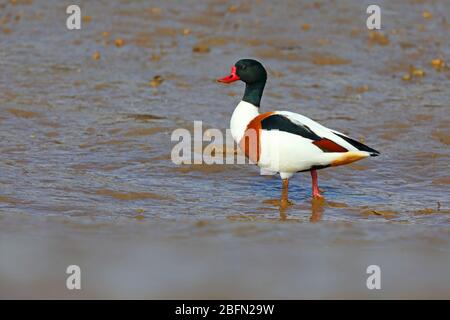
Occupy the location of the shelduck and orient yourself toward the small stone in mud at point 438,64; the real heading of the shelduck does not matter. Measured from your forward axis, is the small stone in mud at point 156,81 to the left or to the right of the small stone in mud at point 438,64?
left

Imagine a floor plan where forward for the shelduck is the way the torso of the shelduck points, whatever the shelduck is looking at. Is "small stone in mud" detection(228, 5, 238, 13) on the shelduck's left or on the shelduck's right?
on the shelduck's right

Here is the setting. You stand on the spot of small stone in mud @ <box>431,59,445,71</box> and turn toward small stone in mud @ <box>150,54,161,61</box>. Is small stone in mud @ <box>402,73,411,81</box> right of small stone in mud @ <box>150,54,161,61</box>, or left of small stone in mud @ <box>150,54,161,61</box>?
left

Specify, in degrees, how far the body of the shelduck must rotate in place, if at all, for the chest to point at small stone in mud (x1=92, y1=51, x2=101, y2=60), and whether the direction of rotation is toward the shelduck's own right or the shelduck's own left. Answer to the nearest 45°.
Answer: approximately 45° to the shelduck's own right

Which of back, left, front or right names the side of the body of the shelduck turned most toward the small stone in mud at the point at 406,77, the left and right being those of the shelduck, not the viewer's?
right

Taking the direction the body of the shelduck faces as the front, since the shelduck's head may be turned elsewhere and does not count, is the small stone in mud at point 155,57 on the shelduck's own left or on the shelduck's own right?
on the shelduck's own right

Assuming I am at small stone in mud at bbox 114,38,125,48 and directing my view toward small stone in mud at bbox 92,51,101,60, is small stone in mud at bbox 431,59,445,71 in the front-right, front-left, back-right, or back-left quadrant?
back-left

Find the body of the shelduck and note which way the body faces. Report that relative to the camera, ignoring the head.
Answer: to the viewer's left

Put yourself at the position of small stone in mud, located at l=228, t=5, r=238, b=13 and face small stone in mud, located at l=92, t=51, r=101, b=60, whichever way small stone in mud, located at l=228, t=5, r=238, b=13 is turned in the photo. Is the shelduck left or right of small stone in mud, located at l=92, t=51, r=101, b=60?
left

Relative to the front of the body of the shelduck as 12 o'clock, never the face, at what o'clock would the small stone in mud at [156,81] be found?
The small stone in mud is roughly at 2 o'clock from the shelduck.

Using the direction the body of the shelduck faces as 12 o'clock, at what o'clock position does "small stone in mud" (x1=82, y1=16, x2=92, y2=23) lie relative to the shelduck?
The small stone in mud is roughly at 2 o'clock from the shelduck.

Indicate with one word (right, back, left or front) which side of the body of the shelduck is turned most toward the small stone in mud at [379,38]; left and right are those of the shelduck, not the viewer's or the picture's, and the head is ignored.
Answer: right
